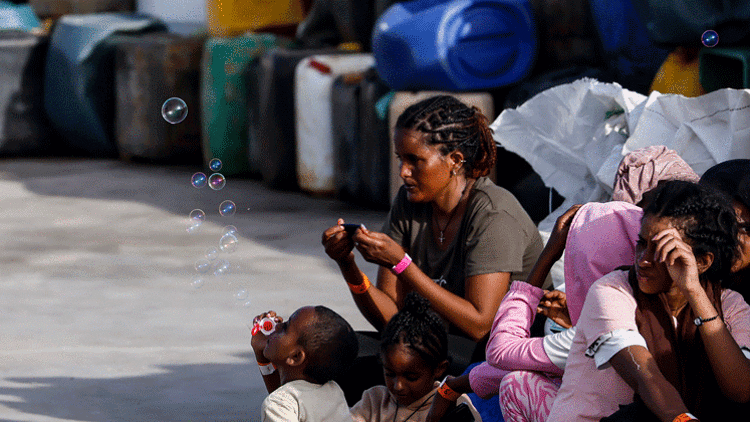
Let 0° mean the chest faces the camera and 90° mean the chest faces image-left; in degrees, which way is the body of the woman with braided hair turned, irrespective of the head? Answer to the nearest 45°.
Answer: approximately 45°

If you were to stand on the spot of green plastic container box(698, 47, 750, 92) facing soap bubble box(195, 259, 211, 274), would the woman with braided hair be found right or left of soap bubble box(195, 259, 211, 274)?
left

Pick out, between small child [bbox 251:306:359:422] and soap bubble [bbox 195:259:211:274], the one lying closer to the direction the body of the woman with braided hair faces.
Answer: the small child

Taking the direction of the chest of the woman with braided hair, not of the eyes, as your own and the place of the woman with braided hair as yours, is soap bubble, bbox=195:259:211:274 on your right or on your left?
on your right

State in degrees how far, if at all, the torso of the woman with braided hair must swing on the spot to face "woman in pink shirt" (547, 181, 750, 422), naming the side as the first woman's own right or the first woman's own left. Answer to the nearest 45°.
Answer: approximately 90° to the first woman's own left

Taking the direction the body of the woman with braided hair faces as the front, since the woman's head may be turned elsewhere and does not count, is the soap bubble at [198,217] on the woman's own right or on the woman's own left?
on the woman's own right

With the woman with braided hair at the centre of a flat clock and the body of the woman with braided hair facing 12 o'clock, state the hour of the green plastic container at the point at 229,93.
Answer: The green plastic container is roughly at 4 o'clock from the woman with braided hair.

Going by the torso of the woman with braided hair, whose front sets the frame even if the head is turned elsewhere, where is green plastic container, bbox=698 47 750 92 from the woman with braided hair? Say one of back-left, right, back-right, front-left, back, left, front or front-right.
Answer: back
